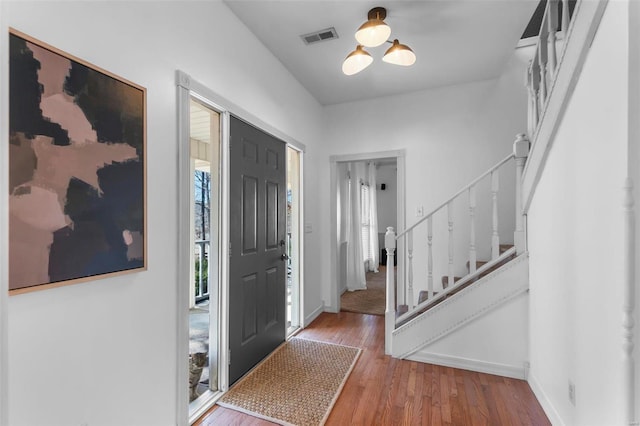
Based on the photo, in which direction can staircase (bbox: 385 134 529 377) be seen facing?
to the viewer's left

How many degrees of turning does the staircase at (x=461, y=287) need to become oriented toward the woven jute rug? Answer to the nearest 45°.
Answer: approximately 45° to its left

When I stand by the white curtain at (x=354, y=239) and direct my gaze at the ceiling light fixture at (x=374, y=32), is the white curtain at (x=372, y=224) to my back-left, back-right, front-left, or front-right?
back-left

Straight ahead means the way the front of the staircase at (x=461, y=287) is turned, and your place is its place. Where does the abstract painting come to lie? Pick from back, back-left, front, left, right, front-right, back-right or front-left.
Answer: front-left

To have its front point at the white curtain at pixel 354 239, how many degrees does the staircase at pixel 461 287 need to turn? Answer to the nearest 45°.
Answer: approximately 45° to its right

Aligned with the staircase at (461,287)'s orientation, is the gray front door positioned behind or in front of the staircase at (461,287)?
in front
